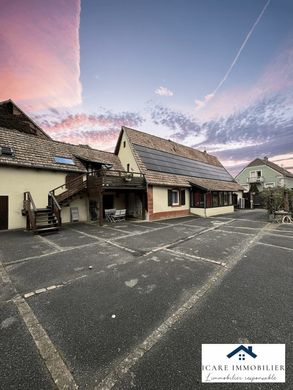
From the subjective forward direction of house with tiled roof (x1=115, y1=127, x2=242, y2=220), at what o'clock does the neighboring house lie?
The neighboring house is roughly at 9 o'clock from the house with tiled roof.

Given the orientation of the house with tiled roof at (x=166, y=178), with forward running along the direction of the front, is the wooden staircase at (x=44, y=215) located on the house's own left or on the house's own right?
on the house's own right

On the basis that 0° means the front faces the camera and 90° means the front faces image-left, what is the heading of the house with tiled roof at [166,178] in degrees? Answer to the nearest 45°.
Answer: approximately 315°

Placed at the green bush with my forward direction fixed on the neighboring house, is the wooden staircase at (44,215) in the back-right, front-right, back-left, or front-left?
back-left

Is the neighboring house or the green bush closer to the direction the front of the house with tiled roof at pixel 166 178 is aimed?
the green bush

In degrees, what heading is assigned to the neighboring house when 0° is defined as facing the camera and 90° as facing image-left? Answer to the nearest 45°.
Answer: approximately 45°
